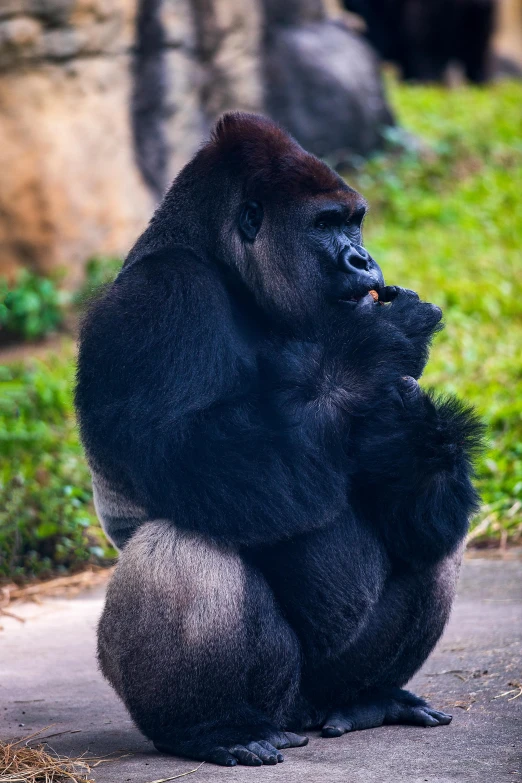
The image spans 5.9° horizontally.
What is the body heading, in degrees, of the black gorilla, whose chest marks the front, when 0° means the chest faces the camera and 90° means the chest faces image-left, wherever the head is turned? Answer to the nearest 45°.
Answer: approximately 315°

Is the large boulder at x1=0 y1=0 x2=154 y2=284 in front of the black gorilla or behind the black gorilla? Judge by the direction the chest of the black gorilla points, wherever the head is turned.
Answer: behind

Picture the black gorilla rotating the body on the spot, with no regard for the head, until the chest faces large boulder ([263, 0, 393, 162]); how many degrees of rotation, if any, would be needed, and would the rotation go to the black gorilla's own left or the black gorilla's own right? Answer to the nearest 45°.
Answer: approximately 135° to the black gorilla's own left
